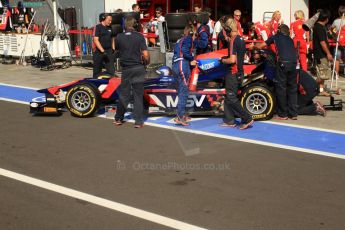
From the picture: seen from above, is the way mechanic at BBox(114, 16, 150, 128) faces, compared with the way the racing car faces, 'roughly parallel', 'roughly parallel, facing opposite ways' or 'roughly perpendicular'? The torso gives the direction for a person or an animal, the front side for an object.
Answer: roughly perpendicular

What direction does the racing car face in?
to the viewer's left

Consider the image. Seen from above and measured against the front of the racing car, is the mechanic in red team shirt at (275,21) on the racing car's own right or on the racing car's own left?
on the racing car's own right

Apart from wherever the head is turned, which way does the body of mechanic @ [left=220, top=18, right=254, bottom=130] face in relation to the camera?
to the viewer's left

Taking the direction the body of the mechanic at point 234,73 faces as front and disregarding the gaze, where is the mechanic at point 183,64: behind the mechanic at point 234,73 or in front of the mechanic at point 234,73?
in front

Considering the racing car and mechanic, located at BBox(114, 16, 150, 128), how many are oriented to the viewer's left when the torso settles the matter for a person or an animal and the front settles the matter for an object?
1

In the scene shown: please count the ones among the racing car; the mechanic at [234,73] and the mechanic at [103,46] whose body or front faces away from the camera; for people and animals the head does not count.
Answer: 0

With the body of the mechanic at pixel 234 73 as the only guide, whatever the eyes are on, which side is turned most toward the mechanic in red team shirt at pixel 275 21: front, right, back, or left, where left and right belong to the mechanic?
right

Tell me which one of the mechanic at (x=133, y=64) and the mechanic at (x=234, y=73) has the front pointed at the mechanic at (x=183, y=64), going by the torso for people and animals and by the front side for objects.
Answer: the mechanic at (x=234, y=73)

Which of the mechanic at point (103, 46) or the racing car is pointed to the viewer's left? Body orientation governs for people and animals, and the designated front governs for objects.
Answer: the racing car
